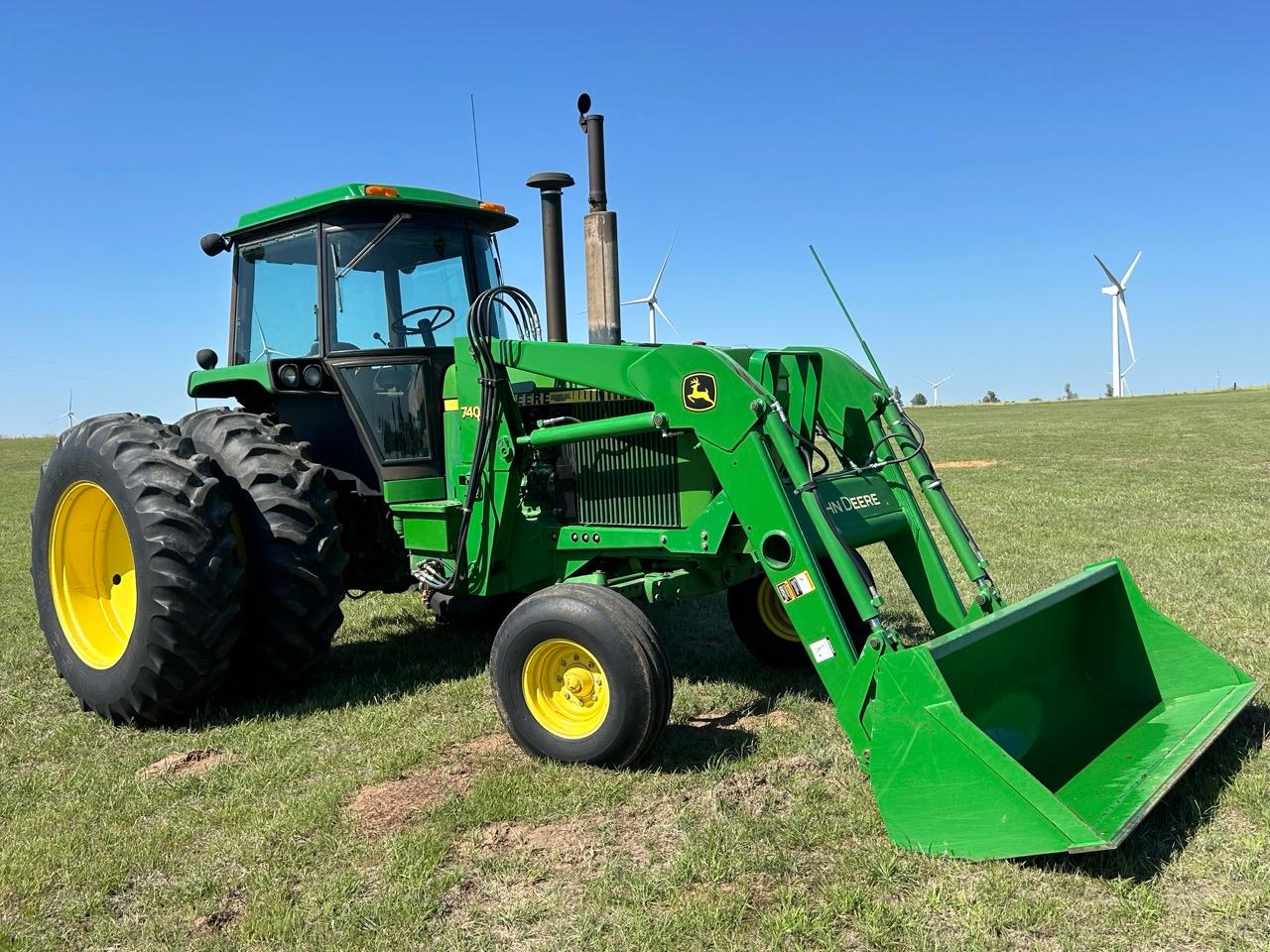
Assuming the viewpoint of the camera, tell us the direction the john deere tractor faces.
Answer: facing the viewer and to the right of the viewer
